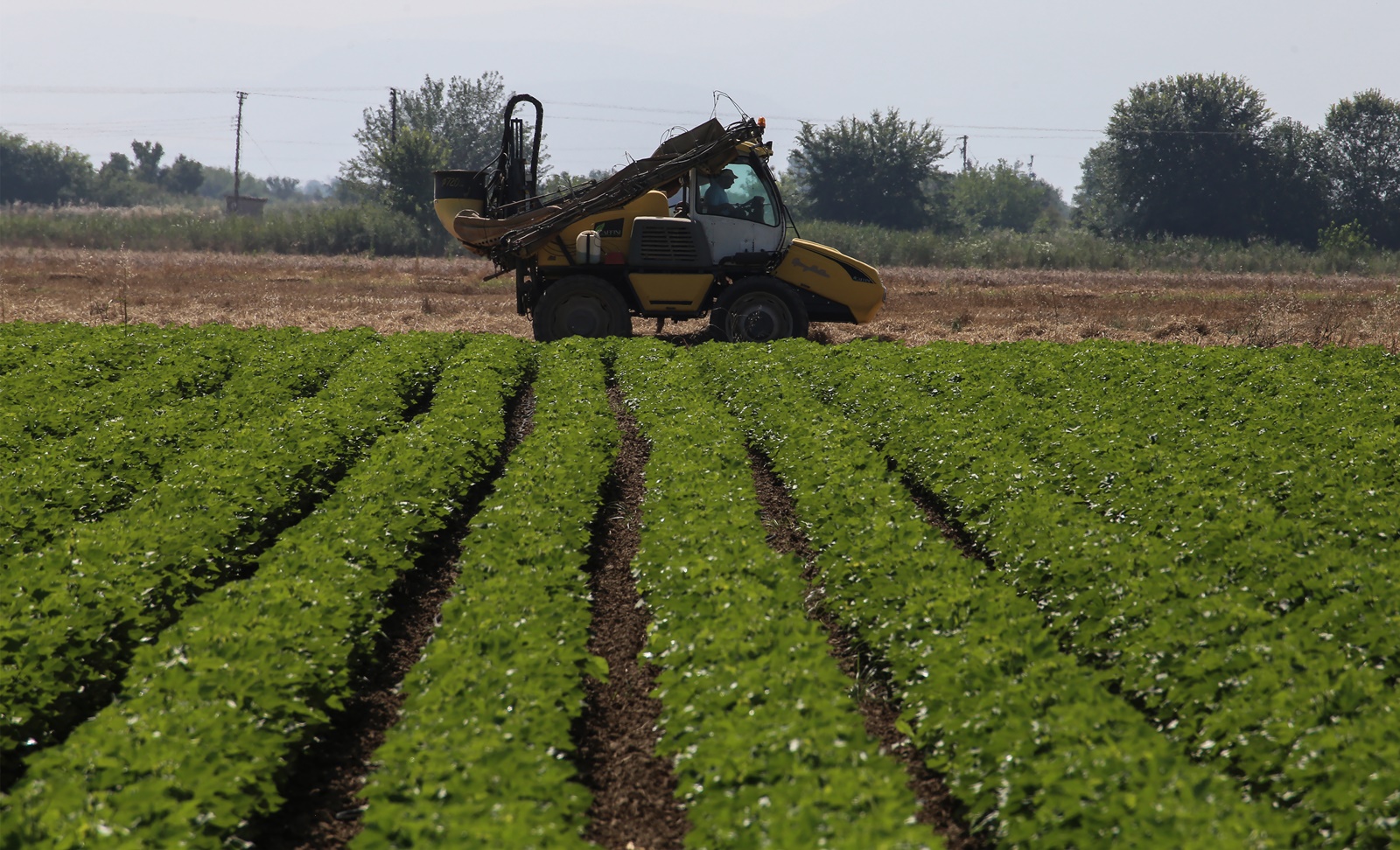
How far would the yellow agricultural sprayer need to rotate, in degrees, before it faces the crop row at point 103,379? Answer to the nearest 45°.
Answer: approximately 135° to its right

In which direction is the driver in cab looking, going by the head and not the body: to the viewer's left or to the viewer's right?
to the viewer's right

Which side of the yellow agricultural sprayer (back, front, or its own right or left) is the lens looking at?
right

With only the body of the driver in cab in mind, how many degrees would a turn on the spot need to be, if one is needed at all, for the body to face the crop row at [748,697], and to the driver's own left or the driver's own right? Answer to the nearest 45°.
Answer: approximately 90° to the driver's own right

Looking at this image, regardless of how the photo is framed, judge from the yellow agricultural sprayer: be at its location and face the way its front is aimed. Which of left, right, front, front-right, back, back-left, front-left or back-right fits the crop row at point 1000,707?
right

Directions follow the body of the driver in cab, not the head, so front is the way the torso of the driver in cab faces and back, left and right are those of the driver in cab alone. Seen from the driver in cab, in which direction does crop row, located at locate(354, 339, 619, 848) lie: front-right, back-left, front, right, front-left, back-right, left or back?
right

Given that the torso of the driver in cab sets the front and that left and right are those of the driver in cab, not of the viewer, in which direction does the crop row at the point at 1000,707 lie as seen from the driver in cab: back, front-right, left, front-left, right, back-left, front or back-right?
right

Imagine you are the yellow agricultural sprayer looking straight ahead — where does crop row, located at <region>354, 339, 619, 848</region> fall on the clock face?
The crop row is roughly at 3 o'clock from the yellow agricultural sprayer.

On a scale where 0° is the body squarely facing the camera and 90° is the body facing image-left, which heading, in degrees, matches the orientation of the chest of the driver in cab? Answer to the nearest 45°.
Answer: approximately 270°

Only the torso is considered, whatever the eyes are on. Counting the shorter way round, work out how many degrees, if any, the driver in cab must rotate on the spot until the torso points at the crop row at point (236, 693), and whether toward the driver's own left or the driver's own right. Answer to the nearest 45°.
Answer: approximately 90° to the driver's own right

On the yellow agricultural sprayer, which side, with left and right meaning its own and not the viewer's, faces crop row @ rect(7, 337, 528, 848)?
right
